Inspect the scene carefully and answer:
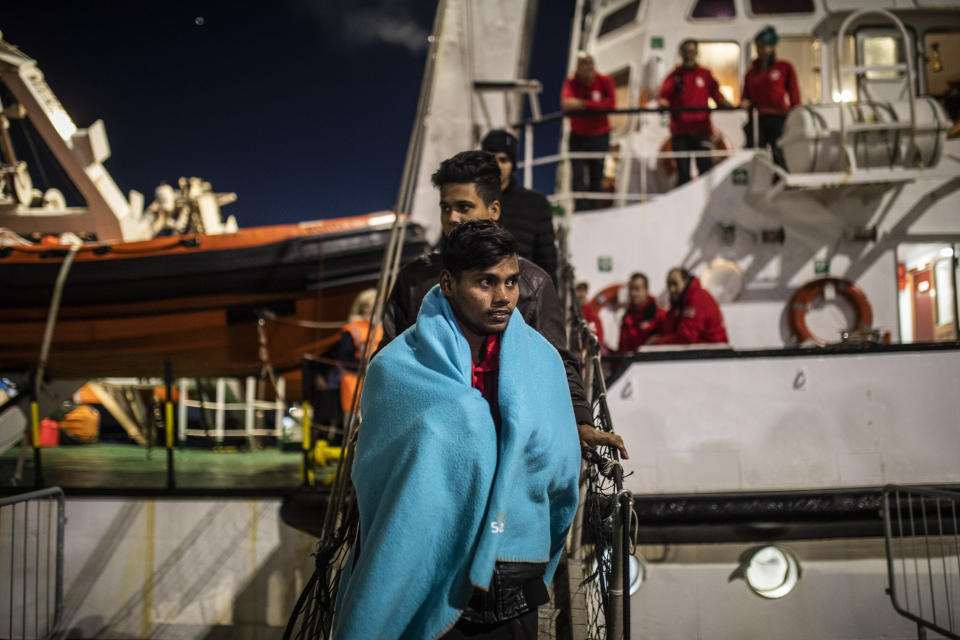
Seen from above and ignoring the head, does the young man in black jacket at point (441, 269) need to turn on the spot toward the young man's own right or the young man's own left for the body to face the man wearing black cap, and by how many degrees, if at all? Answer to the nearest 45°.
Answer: approximately 180°

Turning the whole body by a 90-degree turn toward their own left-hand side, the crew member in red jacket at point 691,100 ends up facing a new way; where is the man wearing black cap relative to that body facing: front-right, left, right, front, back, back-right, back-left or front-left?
right

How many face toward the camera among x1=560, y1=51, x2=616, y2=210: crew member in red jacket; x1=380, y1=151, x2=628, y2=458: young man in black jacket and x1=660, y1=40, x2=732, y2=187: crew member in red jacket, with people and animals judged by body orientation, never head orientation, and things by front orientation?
3

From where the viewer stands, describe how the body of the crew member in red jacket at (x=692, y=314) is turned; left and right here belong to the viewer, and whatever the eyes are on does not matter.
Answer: facing the viewer and to the left of the viewer

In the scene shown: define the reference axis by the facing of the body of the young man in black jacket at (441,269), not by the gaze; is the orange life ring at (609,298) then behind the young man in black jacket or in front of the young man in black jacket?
behind

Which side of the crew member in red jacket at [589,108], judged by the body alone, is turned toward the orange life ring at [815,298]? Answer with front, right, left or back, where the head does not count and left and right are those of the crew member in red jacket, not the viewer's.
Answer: left

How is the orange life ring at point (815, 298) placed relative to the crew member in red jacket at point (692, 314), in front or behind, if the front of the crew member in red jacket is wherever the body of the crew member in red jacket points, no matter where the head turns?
behind

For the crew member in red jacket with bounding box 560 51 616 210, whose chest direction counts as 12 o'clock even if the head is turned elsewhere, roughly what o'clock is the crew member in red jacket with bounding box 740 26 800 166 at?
the crew member in red jacket with bounding box 740 26 800 166 is roughly at 9 o'clock from the crew member in red jacket with bounding box 560 51 616 210.

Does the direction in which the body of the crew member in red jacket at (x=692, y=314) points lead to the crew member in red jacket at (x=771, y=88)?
no

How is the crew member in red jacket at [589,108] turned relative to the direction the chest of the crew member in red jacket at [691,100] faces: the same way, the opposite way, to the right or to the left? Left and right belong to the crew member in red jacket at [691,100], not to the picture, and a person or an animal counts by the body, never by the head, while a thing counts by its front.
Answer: the same way

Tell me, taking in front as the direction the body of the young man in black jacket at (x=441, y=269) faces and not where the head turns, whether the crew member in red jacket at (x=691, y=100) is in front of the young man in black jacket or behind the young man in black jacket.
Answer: behind

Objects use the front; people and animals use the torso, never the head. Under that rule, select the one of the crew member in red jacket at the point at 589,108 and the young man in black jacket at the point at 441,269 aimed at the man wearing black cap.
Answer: the crew member in red jacket

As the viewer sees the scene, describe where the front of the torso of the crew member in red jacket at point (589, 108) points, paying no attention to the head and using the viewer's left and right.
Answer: facing the viewer

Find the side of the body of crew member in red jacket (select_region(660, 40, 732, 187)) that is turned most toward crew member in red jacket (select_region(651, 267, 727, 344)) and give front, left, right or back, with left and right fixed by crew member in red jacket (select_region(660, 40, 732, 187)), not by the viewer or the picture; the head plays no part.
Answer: front

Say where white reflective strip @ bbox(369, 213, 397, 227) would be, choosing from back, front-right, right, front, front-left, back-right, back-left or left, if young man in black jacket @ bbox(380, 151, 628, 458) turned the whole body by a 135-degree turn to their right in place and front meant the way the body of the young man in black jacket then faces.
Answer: front-right

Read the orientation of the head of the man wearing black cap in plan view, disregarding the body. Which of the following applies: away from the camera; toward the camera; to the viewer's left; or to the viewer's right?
toward the camera
